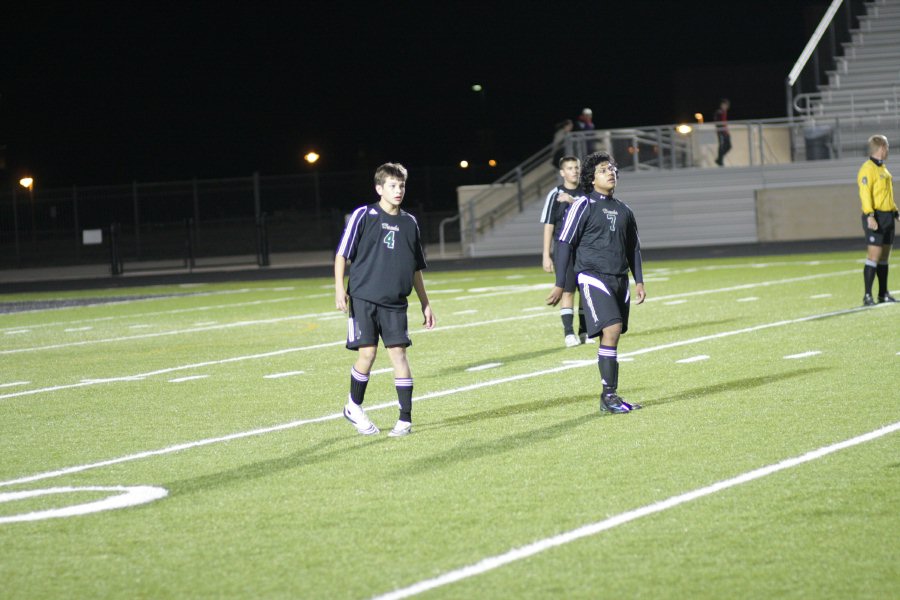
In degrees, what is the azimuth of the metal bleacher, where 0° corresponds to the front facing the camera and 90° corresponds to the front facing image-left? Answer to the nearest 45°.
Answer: approximately 45°

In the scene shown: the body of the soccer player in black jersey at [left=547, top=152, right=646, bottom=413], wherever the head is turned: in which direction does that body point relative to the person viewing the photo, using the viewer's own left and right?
facing the viewer and to the right of the viewer

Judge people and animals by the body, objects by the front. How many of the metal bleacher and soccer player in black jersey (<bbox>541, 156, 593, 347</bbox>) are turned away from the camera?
0

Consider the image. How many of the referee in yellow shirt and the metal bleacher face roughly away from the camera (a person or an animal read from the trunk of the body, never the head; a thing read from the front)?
0

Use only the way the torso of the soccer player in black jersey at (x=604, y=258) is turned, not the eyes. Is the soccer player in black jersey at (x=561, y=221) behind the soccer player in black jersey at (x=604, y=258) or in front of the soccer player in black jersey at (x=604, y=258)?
behind

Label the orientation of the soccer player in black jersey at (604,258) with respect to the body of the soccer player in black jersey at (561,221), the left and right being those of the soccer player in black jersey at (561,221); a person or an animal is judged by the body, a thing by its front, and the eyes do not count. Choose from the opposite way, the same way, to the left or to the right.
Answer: the same way

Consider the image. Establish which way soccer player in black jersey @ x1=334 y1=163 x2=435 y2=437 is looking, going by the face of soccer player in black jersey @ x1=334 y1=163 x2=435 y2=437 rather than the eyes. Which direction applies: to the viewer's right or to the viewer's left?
to the viewer's right

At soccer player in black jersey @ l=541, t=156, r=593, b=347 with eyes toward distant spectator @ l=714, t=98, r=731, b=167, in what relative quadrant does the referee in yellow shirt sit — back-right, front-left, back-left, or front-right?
front-right

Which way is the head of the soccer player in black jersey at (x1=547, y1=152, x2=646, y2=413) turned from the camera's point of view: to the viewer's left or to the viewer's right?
to the viewer's right
